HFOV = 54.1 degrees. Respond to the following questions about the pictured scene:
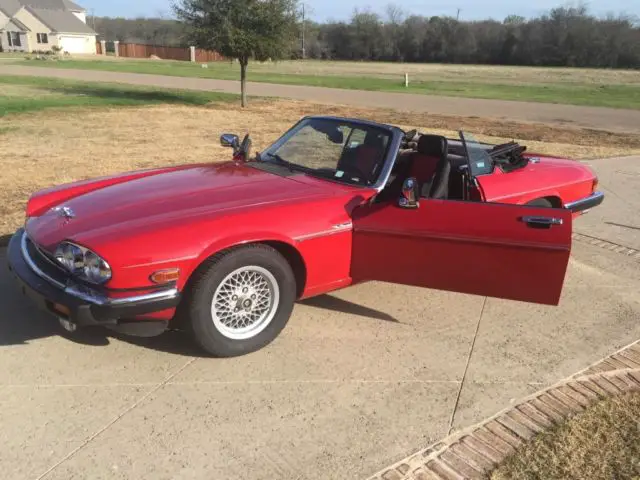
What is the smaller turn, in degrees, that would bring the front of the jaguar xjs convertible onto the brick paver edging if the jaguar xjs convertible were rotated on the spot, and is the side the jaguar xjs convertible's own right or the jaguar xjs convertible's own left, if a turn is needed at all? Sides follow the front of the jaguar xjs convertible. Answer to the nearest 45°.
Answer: approximately 90° to the jaguar xjs convertible's own left

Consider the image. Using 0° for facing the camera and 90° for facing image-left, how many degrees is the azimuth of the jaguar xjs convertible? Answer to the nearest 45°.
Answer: approximately 45°
